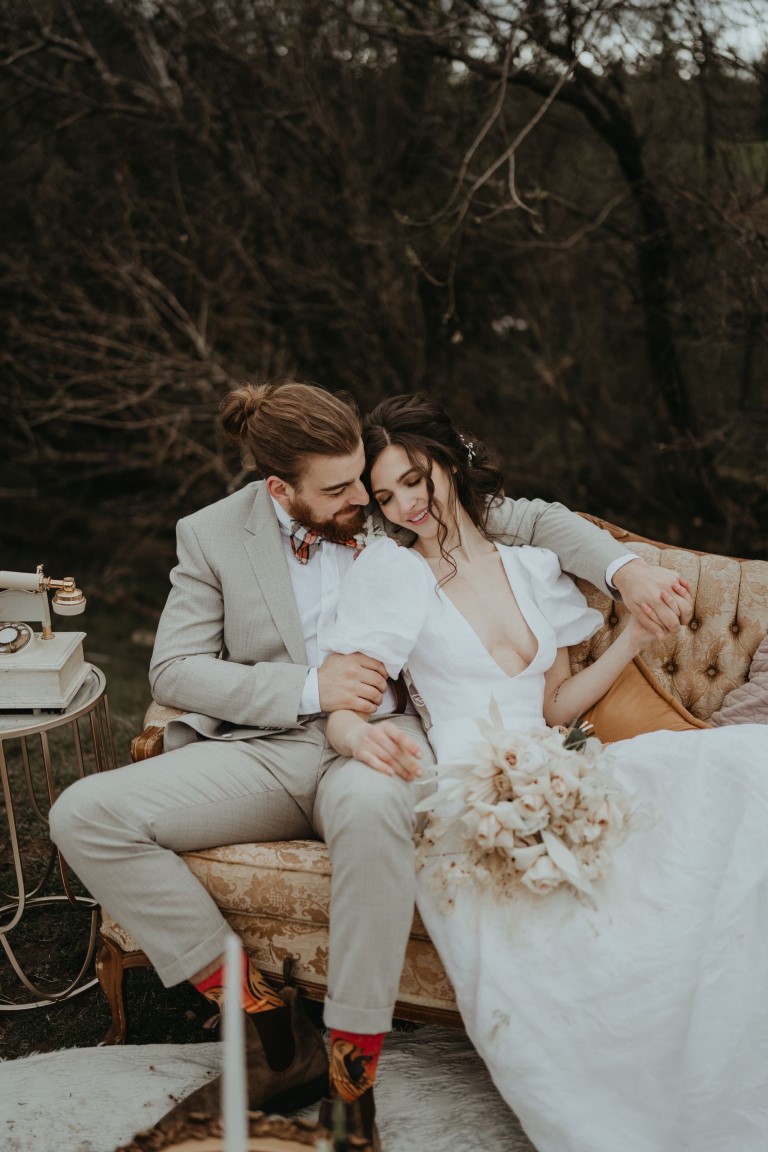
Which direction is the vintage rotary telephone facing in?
toward the camera

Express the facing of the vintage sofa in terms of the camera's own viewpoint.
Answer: facing the viewer and to the left of the viewer

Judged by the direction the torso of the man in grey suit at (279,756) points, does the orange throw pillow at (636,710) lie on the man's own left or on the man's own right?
on the man's own left

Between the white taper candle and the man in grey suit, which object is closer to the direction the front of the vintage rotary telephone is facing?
the white taper candle

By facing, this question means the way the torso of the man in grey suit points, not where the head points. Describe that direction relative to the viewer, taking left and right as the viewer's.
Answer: facing the viewer

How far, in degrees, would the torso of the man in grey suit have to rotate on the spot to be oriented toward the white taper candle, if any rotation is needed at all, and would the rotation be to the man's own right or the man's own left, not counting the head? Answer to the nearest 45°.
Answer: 0° — they already face it

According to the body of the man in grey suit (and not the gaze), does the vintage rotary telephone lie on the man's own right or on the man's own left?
on the man's own right

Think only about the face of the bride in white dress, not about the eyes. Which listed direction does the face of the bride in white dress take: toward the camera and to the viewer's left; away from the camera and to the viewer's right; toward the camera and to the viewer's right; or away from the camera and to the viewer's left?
toward the camera and to the viewer's left

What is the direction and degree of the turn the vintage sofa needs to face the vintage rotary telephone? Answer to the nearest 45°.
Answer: approximately 45° to its right

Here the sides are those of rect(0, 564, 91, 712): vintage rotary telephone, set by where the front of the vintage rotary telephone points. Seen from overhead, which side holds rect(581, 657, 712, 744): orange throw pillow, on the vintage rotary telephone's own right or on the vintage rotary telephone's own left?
on the vintage rotary telephone's own left

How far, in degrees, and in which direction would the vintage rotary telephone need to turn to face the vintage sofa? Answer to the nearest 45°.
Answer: approximately 45° to its left

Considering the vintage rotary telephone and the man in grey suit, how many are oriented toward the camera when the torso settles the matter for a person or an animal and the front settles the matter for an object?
2

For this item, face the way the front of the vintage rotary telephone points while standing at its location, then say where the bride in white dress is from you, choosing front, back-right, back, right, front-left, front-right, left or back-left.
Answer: front-left
